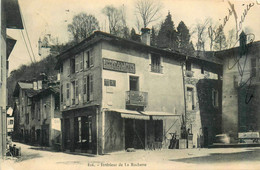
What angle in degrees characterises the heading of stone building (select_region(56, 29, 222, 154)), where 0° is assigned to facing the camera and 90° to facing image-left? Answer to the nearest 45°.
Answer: approximately 315°
